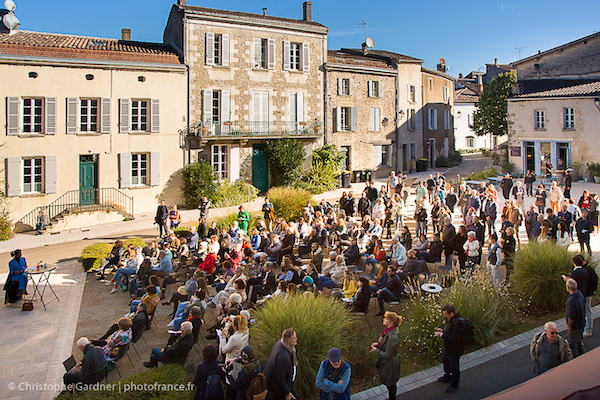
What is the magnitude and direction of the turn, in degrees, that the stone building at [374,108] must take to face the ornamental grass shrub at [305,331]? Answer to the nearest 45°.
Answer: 0° — it already faces it

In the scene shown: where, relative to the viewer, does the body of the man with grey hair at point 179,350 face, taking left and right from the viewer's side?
facing to the left of the viewer

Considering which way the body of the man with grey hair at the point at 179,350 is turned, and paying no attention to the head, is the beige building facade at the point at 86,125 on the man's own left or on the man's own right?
on the man's own right

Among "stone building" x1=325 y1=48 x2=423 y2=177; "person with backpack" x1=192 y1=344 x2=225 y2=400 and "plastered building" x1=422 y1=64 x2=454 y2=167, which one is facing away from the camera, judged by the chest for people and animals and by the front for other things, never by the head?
the person with backpack

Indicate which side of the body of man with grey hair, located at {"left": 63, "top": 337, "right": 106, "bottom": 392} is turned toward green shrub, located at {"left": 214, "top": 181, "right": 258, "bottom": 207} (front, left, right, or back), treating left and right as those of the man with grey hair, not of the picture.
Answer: right

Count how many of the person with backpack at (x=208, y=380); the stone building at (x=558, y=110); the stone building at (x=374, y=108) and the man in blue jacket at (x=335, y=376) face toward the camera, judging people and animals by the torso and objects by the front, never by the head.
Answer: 3

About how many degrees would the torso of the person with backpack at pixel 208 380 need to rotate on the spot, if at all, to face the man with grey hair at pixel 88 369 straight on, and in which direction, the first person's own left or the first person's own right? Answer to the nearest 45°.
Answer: approximately 45° to the first person's own left

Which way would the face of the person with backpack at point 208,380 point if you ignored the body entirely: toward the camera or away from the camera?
away from the camera

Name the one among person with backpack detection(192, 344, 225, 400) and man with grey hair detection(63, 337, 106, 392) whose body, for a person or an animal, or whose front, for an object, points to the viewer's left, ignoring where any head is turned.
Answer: the man with grey hair

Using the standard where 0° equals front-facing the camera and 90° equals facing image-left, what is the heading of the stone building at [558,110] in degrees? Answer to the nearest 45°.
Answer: approximately 0°

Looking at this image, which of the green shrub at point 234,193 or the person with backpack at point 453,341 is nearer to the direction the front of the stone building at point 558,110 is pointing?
the person with backpack

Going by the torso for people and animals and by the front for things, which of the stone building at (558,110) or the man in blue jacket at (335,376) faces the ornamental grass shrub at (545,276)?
the stone building

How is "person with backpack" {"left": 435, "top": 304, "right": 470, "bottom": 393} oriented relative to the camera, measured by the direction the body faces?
to the viewer's left
